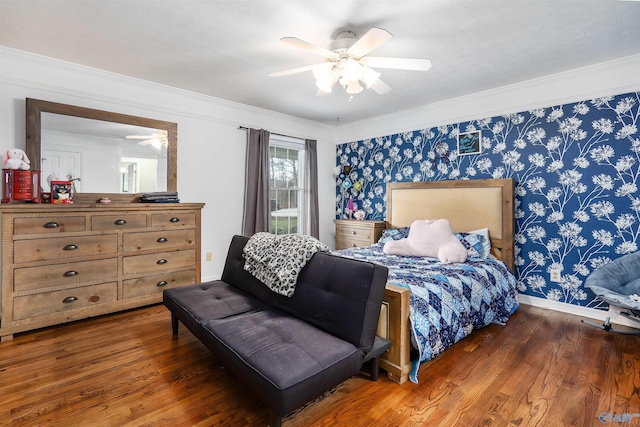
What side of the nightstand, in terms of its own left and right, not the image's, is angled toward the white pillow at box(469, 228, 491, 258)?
left

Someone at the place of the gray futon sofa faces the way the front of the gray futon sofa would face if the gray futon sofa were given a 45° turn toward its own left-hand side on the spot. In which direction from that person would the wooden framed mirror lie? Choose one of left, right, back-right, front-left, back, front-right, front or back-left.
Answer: back-right

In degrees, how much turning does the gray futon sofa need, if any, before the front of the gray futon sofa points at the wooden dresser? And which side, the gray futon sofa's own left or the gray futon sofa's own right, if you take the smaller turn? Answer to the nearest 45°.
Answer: approximately 90° to the gray futon sofa's own right

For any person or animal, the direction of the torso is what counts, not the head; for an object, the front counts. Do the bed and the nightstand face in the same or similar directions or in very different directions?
same or similar directions

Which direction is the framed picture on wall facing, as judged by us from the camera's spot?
facing the viewer and to the left of the viewer

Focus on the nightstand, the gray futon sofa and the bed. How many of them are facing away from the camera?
0

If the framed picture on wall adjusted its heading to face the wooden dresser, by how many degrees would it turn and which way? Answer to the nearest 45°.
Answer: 0° — it already faces it

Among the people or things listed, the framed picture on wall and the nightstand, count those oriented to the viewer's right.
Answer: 0

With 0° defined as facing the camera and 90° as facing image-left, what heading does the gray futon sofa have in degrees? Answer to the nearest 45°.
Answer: approximately 45°

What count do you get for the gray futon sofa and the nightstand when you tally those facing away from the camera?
0

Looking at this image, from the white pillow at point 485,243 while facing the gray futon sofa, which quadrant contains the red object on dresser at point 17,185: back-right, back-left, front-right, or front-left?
front-right

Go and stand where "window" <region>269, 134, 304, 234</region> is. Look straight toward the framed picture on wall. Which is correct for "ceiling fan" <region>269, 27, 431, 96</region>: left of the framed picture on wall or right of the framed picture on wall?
right

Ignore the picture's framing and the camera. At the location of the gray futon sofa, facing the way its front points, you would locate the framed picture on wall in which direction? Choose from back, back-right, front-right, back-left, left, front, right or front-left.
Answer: back

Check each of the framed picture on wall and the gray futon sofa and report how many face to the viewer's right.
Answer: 0
